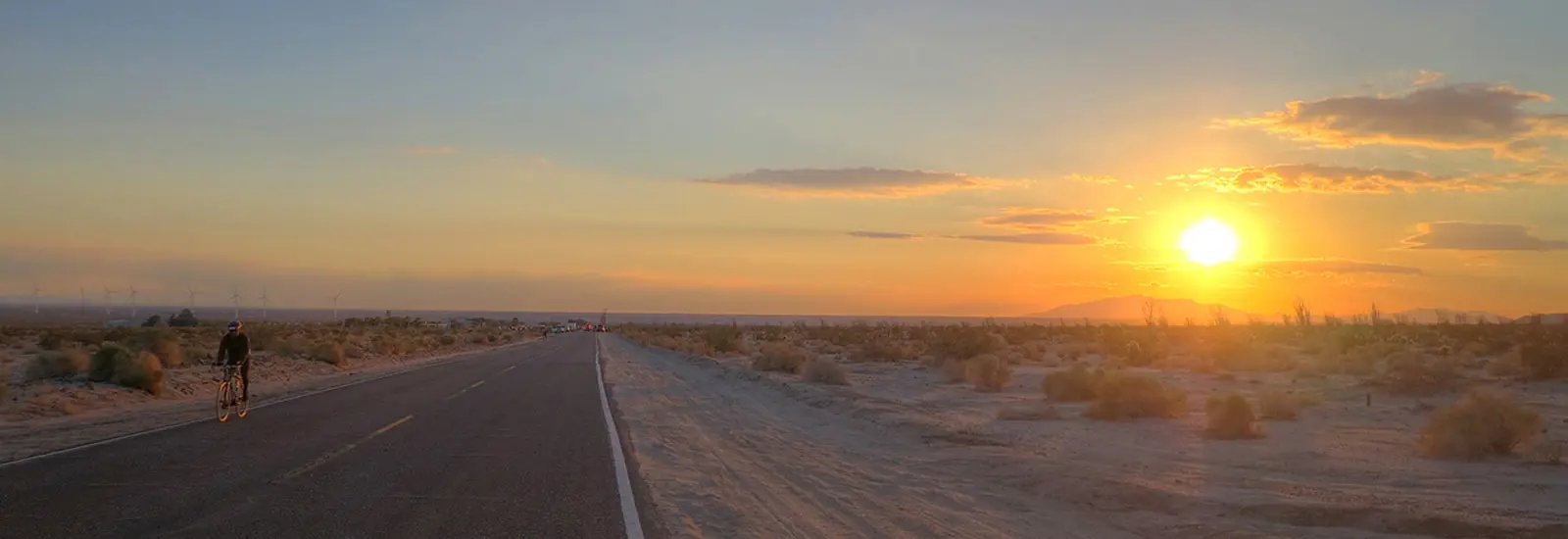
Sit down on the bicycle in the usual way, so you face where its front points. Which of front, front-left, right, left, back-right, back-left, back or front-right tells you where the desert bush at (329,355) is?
back-right

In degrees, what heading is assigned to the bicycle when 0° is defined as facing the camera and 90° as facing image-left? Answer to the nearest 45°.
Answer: approximately 45°

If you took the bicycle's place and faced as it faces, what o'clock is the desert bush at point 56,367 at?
The desert bush is roughly at 4 o'clock from the bicycle.

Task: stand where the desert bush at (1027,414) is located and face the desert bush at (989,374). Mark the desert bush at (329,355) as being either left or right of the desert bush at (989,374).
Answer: left

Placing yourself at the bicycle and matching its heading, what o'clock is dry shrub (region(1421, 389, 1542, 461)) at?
The dry shrub is roughly at 9 o'clock from the bicycle.

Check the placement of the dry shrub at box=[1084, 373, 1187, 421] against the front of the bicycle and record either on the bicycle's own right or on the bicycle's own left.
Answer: on the bicycle's own left

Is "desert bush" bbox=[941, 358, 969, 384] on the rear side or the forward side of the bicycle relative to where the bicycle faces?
on the rear side

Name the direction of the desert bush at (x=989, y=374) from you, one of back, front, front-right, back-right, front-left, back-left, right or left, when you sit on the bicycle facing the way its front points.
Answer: back-left

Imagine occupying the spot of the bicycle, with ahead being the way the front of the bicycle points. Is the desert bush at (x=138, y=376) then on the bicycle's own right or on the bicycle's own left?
on the bicycle's own right

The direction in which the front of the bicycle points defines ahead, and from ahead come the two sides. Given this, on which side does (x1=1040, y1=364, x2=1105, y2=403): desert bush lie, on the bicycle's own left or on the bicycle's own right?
on the bicycle's own left

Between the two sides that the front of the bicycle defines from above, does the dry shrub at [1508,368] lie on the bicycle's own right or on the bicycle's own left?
on the bicycle's own left

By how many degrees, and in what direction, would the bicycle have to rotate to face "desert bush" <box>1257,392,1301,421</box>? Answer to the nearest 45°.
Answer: approximately 90° to its left

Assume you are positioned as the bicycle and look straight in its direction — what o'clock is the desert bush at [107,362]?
The desert bush is roughly at 4 o'clock from the bicycle.

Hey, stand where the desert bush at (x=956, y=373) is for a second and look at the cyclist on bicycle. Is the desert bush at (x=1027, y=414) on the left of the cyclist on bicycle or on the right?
left
